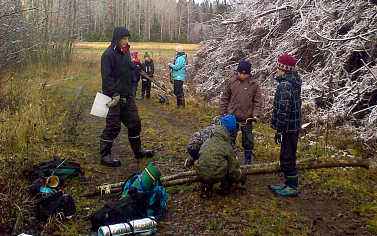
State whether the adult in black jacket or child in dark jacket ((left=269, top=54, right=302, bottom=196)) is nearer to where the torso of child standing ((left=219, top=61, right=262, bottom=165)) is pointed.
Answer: the child in dark jacket

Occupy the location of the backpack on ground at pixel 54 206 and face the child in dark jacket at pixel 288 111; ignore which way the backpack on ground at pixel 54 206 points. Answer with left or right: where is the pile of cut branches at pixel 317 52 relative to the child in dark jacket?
left

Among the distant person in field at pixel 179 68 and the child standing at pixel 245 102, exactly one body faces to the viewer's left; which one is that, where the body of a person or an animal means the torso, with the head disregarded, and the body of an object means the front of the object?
the distant person in field

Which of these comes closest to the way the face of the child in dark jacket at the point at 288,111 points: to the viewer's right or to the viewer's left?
to the viewer's left

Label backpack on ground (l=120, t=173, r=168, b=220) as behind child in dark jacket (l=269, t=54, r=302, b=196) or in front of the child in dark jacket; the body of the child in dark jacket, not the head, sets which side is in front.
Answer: in front

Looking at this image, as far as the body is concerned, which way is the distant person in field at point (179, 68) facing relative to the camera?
to the viewer's left

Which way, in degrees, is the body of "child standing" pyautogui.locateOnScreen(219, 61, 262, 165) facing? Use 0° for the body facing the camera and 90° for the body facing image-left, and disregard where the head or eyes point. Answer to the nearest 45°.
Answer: approximately 0°

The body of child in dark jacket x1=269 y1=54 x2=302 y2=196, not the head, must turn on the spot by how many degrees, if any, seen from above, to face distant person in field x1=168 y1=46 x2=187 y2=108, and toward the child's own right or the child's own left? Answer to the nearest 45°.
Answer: approximately 45° to the child's own right

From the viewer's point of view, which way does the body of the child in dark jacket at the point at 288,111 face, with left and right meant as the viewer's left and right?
facing to the left of the viewer
